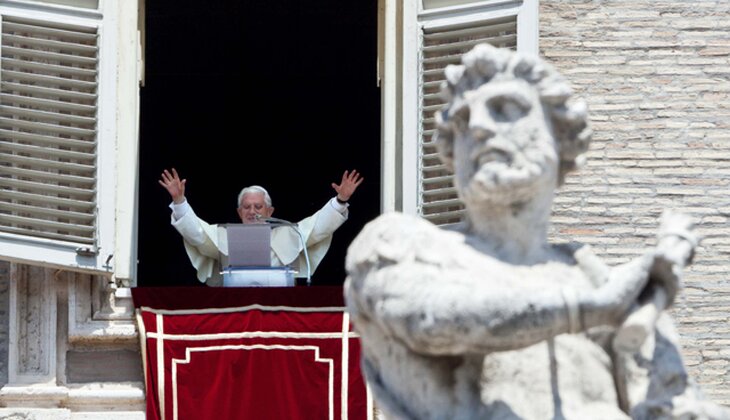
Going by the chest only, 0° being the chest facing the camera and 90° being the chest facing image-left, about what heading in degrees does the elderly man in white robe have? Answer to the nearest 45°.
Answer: approximately 0°

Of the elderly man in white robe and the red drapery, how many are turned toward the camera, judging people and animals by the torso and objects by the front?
2

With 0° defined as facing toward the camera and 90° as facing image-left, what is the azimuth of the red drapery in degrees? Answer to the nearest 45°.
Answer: approximately 0°

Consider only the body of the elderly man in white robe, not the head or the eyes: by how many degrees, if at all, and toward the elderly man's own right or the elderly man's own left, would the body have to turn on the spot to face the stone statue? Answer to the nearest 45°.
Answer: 0° — they already face it
